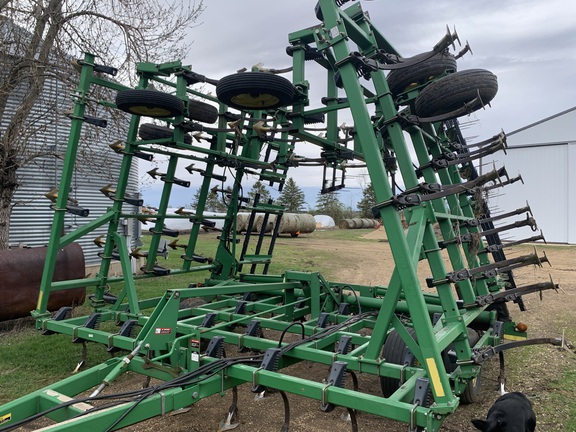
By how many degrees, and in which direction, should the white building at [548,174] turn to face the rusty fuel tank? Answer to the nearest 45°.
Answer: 0° — it already faces it

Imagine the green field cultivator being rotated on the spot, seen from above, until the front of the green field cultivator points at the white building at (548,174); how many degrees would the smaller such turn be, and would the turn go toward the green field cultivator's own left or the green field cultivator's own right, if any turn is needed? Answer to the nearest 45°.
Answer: approximately 180°

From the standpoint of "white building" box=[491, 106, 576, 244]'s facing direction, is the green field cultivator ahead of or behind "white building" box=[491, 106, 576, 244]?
ahead

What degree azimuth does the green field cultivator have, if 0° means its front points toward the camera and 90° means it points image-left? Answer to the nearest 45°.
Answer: approximately 45°

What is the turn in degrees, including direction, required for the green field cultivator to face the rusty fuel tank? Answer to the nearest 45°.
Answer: approximately 90° to its right

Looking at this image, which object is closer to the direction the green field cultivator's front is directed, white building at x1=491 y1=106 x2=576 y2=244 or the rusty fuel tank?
the rusty fuel tank

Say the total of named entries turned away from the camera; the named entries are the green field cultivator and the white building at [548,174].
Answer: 0
